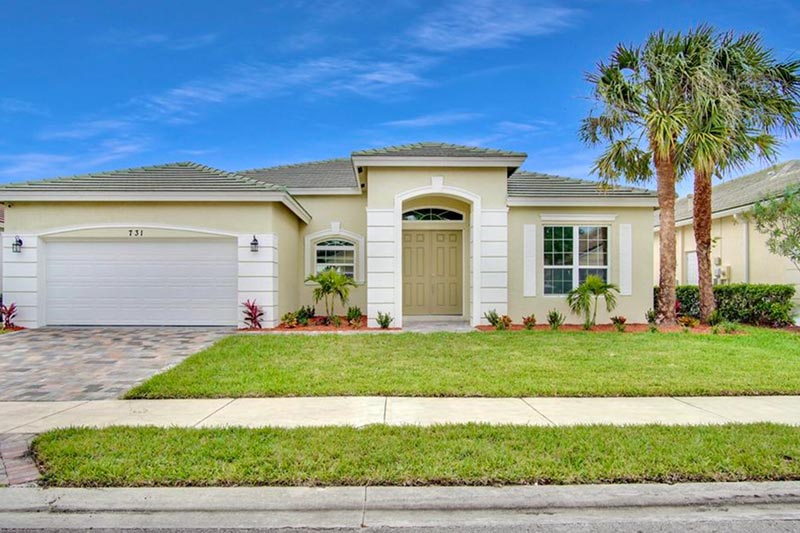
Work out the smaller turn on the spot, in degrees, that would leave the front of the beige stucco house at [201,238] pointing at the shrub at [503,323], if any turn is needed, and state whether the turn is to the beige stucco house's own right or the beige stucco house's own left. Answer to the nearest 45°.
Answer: approximately 90° to the beige stucco house's own left

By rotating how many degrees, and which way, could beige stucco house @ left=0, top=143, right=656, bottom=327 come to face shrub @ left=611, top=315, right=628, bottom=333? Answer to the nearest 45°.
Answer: approximately 90° to its left

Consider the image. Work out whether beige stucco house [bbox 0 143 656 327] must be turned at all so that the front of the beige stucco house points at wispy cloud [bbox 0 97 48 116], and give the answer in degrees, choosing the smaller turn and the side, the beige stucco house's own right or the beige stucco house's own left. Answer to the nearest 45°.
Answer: approximately 135° to the beige stucco house's own right

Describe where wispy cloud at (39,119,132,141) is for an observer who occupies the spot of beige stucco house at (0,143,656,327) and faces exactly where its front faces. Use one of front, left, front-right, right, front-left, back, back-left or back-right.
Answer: back-right

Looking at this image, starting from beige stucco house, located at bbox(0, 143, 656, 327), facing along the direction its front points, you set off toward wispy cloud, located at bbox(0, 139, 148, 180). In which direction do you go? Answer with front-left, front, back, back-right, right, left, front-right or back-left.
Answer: back-right

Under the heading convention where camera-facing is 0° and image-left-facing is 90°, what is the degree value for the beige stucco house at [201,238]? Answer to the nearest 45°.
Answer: approximately 0°

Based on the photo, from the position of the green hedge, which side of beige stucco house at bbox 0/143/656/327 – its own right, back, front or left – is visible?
left

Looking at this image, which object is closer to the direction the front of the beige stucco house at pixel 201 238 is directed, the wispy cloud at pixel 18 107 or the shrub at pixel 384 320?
the shrub
